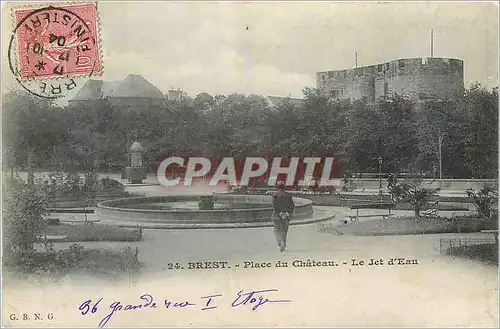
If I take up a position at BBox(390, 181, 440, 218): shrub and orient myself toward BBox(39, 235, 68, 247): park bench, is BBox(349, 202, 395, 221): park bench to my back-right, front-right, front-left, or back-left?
front-right
